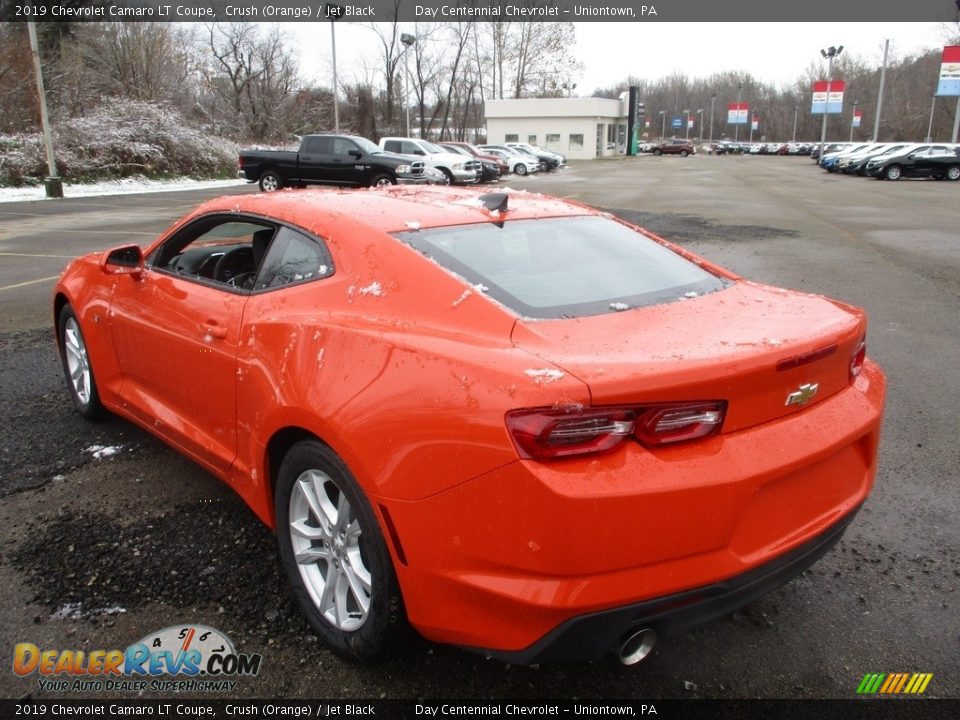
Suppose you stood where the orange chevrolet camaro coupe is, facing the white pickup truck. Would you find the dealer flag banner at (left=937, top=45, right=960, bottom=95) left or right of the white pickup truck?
right

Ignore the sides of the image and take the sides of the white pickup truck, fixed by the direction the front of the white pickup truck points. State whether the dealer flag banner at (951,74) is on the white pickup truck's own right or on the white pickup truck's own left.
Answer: on the white pickup truck's own left

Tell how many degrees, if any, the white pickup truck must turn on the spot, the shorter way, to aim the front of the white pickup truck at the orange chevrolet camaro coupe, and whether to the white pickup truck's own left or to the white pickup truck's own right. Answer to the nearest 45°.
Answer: approximately 45° to the white pickup truck's own right

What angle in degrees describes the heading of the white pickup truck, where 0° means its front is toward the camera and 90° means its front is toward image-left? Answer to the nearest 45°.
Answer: approximately 315°

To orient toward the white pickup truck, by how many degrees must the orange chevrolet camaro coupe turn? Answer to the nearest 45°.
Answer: approximately 45° to its right

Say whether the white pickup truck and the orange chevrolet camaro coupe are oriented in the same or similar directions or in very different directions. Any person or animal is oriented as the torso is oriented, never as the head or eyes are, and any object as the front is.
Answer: very different directions

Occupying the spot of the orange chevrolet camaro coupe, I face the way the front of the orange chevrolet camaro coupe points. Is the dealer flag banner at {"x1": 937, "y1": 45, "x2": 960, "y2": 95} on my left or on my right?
on my right

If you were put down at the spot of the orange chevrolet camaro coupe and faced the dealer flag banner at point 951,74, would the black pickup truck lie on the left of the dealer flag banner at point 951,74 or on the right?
left

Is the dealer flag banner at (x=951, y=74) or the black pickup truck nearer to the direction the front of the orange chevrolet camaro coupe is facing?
the black pickup truck

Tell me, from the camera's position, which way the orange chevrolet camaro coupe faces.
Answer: facing away from the viewer and to the left of the viewer

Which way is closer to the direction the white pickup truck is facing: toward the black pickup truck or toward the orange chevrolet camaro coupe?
the orange chevrolet camaro coupe
